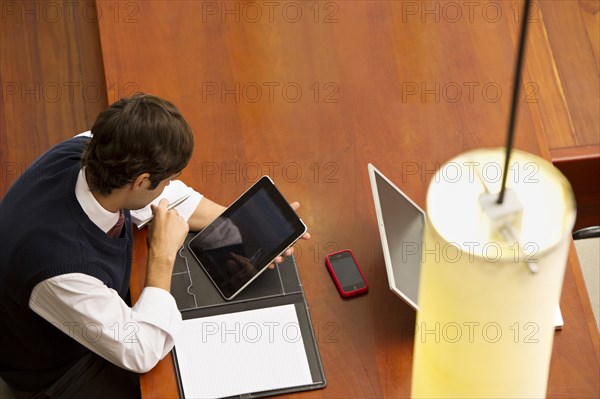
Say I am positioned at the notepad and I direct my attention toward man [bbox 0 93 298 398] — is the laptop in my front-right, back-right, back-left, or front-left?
back-right

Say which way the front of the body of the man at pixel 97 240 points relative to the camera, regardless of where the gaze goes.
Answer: to the viewer's right

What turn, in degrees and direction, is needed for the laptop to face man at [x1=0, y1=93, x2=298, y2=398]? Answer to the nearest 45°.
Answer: approximately 180°

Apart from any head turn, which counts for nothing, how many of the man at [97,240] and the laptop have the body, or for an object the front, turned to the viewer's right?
2

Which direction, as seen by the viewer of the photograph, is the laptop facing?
facing to the right of the viewer
